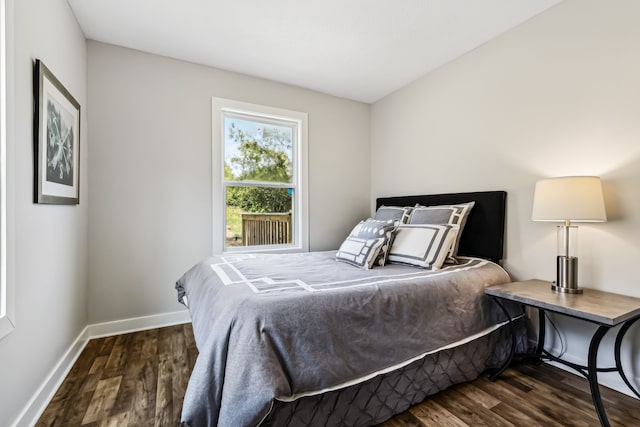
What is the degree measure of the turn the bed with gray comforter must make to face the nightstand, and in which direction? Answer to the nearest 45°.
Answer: approximately 135° to its left

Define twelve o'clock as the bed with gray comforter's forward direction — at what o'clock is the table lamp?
The table lamp is roughly at 7 o'clock from the bed with gray comforter.

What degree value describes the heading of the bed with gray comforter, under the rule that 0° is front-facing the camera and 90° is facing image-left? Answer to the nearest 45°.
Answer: approximately 45°

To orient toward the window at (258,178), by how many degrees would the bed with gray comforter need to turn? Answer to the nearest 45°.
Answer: approximately 90° to its right
